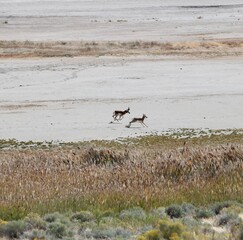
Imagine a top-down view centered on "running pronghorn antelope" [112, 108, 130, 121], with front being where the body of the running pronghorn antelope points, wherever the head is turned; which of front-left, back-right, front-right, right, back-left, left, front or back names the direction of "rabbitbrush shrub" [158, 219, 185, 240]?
right

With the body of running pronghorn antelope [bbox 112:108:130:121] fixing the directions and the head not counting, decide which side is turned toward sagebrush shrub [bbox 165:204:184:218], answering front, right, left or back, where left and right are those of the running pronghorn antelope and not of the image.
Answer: right

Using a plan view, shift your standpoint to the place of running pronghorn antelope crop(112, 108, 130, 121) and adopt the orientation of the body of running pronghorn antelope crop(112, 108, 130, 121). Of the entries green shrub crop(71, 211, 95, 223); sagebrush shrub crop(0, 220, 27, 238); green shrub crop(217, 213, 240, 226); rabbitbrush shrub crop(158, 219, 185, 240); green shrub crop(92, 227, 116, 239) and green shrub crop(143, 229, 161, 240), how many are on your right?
6

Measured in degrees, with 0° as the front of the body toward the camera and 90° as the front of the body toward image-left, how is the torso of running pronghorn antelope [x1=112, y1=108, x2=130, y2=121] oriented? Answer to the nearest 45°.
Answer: approximately 270°

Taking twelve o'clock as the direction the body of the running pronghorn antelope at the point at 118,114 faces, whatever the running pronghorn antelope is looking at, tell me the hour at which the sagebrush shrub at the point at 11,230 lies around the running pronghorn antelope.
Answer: The sagebrush shrub is roughly at 3 o'clock from the running pronghorn antelope.

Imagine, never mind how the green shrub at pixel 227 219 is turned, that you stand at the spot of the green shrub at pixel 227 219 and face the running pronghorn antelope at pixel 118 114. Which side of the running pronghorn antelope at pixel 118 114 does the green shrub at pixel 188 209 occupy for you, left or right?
left

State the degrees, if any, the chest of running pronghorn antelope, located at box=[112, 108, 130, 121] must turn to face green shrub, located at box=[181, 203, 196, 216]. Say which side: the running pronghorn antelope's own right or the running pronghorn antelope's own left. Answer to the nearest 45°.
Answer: approximately 90° to the running pronghorn antelope's own right

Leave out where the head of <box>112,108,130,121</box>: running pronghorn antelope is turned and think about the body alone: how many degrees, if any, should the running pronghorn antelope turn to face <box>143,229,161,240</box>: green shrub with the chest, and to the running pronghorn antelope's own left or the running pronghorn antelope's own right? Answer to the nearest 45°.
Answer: approximately 90° to the running pronghorn antelope's own right

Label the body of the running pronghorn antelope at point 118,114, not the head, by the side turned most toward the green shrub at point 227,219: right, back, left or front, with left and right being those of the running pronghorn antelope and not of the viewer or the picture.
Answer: right

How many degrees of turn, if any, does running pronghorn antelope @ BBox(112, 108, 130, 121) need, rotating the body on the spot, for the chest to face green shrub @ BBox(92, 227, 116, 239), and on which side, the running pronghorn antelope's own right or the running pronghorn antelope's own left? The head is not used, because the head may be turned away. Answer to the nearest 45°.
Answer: approximately 90° to the running pronghorn antelope's own right

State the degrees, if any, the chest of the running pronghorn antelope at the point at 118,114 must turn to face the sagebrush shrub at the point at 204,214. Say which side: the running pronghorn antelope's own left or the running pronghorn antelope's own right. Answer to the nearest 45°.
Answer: approximately 90° to the running pronghorn antelope's own right

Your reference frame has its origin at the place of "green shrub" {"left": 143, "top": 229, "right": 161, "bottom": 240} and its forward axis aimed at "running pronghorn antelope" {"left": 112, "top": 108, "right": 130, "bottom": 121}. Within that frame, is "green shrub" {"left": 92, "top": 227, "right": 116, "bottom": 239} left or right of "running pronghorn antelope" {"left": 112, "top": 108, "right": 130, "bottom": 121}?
left
